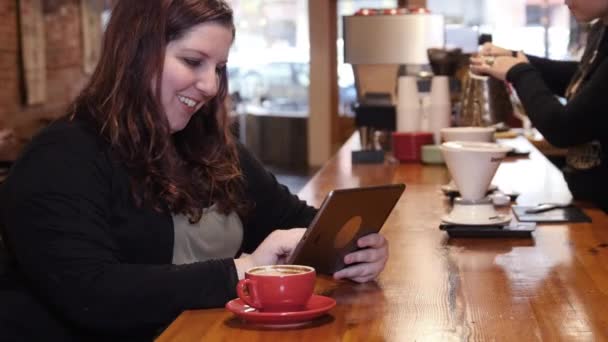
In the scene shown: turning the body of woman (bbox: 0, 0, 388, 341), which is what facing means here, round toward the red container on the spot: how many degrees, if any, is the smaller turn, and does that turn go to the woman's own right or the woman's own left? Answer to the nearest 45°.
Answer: approximately 90° to the woman's own left

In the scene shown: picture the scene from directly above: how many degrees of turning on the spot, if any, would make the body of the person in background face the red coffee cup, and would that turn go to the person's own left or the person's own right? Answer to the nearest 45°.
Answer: approximately 90° to the person's own left

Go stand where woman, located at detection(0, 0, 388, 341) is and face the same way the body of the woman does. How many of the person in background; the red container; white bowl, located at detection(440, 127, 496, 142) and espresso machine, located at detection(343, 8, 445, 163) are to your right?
0

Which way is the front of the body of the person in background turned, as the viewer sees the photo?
to the viewer's left

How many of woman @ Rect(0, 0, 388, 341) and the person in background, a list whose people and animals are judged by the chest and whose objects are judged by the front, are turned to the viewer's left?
1

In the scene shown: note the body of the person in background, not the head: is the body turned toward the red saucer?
no

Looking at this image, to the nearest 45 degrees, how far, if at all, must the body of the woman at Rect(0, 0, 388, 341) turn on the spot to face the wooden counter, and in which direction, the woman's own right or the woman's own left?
0° — they already face it

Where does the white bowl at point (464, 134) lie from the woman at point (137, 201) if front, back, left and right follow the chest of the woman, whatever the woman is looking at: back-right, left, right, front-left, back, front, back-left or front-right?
left

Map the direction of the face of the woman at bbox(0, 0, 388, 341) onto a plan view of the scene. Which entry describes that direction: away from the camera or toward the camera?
toward the camera

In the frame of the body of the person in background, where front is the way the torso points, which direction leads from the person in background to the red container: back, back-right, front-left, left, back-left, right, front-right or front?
front-right
